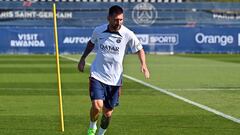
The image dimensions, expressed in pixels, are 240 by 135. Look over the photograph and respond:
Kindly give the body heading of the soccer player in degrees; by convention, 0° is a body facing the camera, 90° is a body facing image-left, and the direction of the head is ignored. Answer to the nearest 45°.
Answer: approximately 0°
